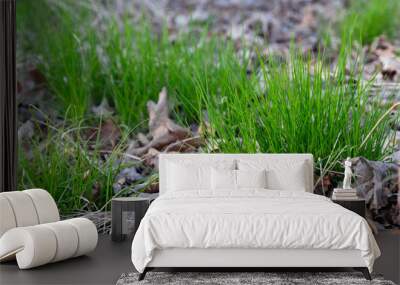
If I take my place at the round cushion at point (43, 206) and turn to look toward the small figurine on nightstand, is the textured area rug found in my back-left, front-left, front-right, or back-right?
front-right

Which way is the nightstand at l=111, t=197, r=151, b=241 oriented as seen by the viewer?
toward the camera

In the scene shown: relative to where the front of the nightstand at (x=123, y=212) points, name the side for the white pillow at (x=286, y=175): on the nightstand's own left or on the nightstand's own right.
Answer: on the nightstand's own left

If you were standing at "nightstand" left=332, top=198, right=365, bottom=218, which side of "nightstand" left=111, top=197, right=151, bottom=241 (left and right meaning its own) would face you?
left

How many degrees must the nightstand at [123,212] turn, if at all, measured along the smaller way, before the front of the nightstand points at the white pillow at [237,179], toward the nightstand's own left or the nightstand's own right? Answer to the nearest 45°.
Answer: approximately 90° to the nightstand's own left

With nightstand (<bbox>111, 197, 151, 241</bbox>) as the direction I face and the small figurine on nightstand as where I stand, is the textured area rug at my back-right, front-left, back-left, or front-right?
front-left

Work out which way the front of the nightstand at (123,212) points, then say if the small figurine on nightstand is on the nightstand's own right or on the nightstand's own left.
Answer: on the nightstand's own left
